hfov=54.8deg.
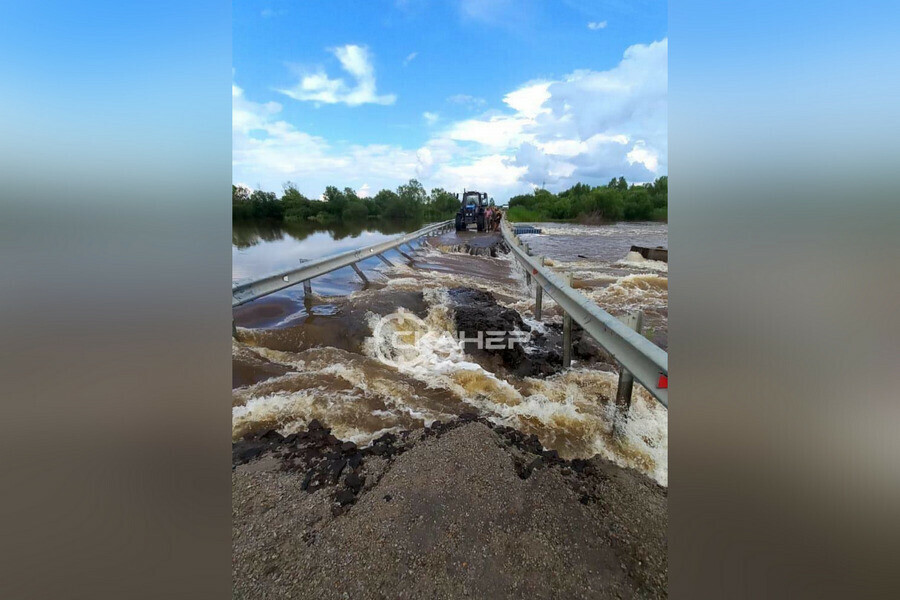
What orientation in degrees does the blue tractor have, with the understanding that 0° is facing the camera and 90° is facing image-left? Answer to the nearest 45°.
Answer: approximately 0°
